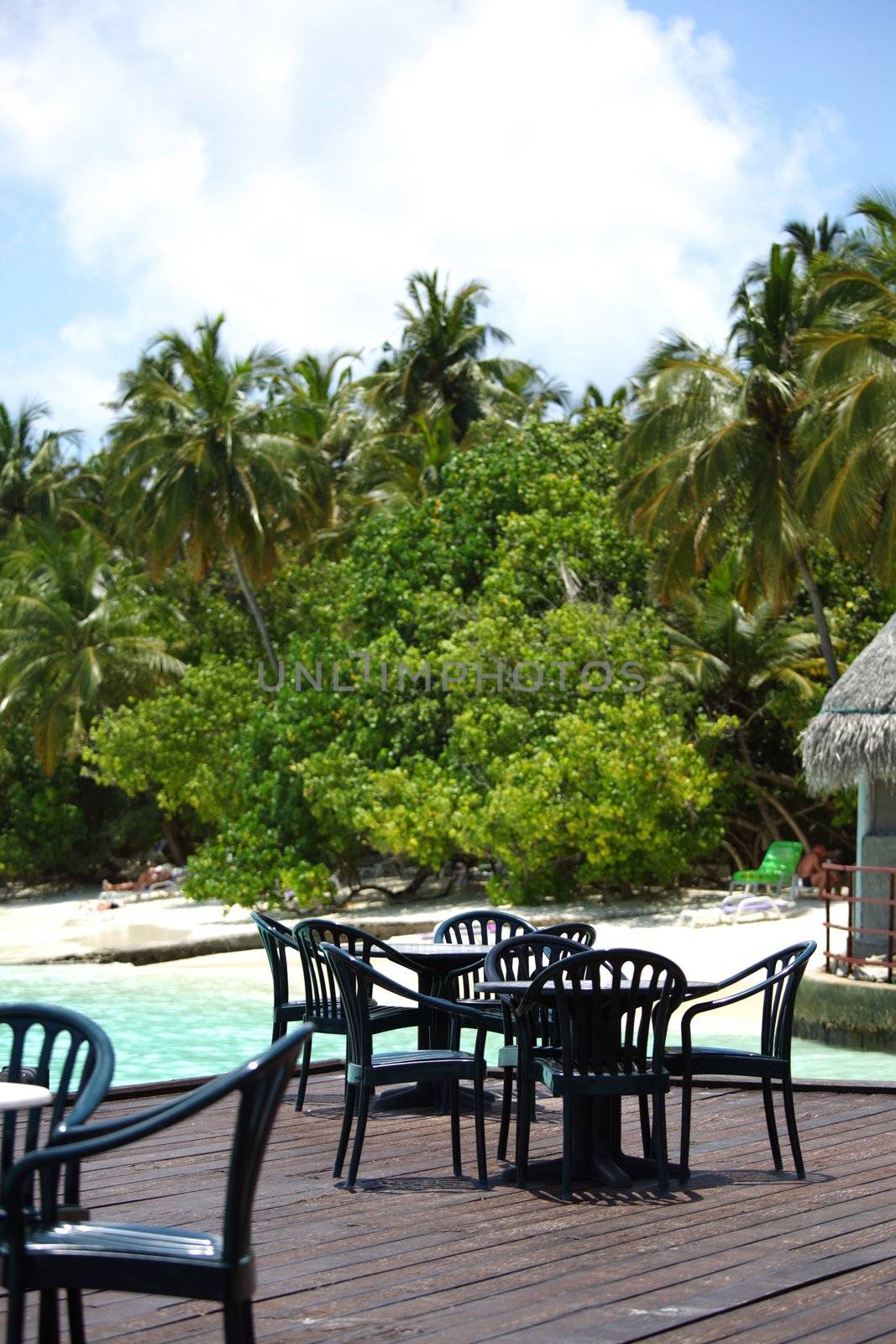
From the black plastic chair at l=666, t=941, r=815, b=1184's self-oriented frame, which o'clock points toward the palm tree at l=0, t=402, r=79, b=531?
The palm tree is roughly at 2 o'clock from the black plastic chair.

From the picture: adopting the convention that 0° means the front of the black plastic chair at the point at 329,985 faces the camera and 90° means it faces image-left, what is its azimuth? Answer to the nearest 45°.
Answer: approximately 225°

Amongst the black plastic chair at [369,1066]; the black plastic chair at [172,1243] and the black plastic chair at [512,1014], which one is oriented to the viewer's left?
the black plastic chair at [172,1243]

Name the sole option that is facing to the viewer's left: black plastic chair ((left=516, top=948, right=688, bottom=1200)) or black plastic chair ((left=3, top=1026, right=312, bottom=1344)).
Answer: black plastic chair ((left=3, top=1026, right=312, bottom=1344))

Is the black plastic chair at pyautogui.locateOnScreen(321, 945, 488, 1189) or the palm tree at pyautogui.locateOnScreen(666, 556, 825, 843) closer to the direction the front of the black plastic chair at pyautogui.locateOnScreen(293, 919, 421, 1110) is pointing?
the palm tree

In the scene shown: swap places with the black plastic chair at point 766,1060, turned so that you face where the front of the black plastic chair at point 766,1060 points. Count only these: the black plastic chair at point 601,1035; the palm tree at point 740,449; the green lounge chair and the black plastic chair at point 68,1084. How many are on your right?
2

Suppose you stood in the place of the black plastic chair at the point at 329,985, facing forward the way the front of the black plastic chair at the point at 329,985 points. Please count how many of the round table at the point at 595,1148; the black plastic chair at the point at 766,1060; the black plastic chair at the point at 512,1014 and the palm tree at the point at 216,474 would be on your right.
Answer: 3

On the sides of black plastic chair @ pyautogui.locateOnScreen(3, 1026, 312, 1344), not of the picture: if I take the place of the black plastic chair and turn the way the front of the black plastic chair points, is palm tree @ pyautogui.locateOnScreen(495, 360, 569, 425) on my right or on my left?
on my right

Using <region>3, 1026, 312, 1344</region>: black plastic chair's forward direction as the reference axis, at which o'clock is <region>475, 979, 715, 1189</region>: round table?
The round table is roughly at 4 o'clock from the black plastic chair.

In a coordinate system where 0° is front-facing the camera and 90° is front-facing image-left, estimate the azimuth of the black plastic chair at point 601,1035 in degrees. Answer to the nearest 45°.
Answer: approximately 180°

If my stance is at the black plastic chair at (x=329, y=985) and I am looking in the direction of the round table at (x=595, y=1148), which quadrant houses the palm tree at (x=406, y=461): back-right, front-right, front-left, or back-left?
back-left

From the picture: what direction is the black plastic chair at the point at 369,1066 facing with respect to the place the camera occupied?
facing to the right of the viewer
